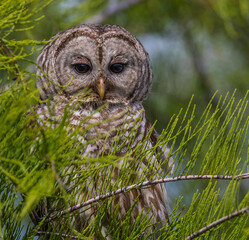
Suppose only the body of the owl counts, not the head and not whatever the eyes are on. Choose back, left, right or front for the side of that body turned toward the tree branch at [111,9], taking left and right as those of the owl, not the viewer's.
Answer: back

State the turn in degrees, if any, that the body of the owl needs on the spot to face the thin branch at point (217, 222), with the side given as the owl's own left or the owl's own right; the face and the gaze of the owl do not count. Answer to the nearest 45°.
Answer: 0° — it already faces it

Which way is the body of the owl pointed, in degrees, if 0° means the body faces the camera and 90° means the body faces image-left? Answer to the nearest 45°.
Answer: approximately 0°

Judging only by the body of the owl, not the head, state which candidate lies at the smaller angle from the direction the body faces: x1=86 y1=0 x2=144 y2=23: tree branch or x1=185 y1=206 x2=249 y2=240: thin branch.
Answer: the thin branch
